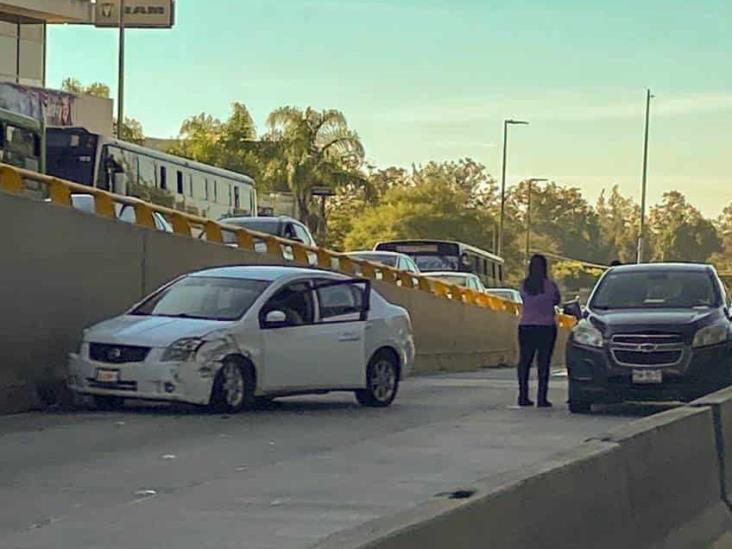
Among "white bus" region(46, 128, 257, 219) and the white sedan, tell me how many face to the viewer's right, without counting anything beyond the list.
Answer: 0

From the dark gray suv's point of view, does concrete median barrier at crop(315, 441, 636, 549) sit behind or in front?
in front

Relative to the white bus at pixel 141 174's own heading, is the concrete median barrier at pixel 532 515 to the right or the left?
on its left

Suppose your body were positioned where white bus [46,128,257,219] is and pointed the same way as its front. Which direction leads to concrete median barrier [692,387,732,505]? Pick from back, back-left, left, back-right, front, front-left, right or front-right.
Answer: front-left

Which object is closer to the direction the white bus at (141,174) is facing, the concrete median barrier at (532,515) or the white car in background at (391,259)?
the concrete median barrier

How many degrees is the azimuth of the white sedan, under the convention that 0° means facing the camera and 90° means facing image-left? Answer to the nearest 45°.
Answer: approximately 45°

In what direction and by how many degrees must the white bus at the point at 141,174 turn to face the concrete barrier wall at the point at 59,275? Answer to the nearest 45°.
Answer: approximately 45° to its left

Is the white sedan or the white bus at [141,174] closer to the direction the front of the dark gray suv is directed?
the white sedan

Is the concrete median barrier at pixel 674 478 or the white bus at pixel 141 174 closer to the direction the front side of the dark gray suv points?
the concrete median barrier

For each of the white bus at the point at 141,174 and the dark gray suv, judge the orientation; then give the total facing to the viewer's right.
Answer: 0

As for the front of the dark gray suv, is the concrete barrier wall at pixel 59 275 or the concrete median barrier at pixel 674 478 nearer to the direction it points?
the concrete median barrier

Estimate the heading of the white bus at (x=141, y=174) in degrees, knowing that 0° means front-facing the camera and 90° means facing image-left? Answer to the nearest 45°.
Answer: approximately 45°

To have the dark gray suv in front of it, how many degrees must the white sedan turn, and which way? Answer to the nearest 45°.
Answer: approximately 135° to its left

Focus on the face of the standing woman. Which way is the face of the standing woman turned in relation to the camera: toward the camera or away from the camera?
away from the camera

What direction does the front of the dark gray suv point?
toward the camera
